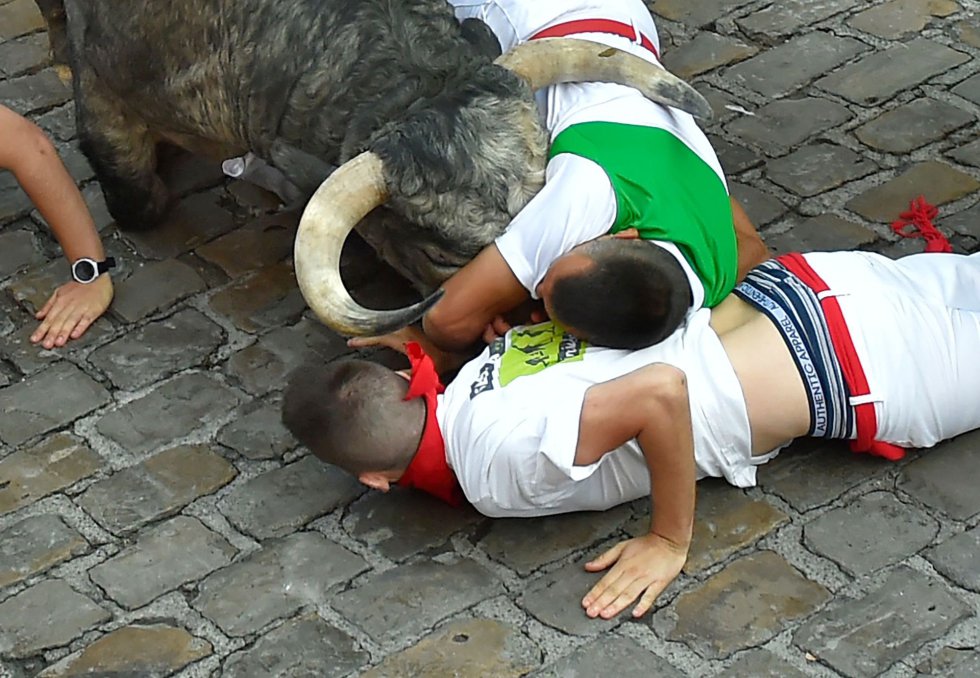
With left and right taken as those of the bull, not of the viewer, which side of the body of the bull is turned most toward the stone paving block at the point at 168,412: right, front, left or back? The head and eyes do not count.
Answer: right

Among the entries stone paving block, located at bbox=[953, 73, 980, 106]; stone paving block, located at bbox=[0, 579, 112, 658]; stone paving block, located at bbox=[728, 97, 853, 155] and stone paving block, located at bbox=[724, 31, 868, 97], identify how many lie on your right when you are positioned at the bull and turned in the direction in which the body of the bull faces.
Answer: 1

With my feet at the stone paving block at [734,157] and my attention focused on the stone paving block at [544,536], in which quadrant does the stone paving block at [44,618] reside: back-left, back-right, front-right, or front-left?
front-right

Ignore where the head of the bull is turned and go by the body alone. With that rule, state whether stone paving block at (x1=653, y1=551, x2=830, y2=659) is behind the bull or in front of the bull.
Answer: in front

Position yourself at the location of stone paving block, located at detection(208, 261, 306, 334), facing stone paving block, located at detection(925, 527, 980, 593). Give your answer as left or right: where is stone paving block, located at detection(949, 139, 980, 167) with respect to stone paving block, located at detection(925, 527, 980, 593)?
left

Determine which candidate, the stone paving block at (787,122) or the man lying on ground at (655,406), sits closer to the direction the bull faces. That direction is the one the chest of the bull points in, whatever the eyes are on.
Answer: the man lying on ground

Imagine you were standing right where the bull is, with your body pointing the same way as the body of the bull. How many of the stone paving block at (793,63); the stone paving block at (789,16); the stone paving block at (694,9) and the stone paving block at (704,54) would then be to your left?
4

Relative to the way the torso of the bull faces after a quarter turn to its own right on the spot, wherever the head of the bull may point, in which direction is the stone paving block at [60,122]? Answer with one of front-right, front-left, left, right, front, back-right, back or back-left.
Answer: right

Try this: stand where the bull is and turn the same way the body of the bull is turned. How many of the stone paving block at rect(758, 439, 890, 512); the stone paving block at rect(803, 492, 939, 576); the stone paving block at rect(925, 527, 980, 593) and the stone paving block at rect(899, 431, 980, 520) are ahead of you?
4

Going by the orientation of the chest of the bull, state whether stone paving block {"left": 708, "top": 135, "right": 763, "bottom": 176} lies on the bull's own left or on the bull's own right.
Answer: on the bull's own left

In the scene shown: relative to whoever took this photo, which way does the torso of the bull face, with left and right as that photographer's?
facing the viewer and to the right of the viewer

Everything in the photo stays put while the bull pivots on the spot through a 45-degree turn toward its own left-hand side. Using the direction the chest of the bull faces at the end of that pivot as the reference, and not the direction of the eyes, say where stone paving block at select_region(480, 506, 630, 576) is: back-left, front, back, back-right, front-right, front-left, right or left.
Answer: right

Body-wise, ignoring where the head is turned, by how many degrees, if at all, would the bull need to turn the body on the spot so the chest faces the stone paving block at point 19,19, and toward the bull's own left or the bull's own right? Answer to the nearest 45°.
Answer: approximately 180°

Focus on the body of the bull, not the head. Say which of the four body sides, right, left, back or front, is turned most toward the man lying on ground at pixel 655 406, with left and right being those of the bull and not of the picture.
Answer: front

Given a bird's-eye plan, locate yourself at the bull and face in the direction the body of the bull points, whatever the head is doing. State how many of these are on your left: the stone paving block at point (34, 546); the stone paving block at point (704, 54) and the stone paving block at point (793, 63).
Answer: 2

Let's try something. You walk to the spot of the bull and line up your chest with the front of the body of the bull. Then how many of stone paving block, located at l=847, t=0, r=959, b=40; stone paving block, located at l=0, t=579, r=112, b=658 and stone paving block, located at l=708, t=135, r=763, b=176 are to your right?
1

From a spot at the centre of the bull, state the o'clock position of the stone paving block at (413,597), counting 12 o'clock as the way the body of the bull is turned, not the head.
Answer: The stone paving block is roughly at 2 o'clock from the bull.
